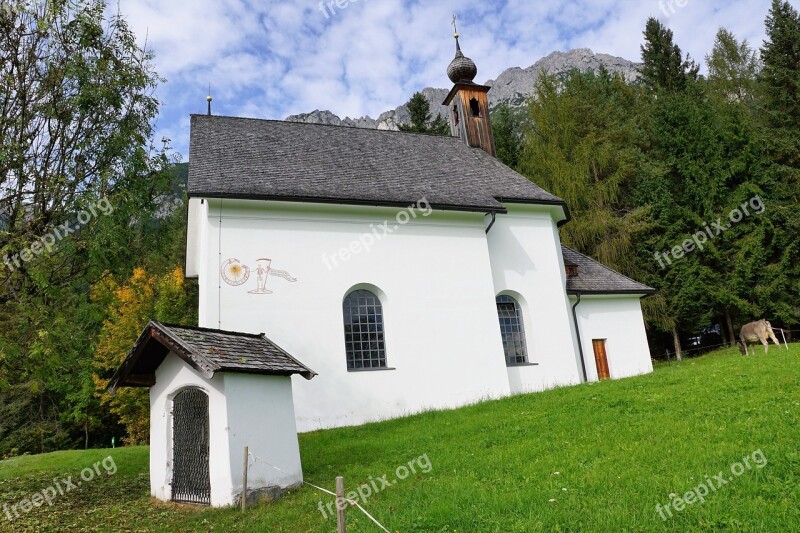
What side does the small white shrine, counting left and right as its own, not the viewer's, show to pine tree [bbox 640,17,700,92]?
back

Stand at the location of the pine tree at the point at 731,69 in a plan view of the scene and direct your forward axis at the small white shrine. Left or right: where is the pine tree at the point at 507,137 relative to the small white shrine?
right

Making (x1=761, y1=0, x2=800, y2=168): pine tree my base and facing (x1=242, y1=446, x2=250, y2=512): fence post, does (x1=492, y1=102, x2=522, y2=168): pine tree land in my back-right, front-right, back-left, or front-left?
front-right

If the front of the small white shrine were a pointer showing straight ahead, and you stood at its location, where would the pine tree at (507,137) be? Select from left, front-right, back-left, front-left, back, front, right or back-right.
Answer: back

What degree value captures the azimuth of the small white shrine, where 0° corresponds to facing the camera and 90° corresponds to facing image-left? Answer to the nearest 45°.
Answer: approximately 45°

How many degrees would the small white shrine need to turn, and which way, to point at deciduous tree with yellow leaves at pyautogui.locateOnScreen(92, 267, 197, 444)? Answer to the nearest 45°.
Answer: approximately 135° to its right

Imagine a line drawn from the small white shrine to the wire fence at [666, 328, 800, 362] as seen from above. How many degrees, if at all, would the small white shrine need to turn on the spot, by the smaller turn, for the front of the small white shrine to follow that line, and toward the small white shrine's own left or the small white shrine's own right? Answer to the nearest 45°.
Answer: approximately 180°
